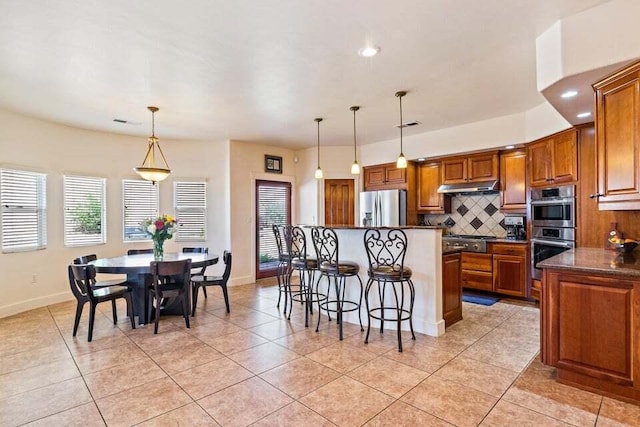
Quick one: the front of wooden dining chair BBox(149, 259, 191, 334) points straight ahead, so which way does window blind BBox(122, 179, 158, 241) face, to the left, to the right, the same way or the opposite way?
the opposite way

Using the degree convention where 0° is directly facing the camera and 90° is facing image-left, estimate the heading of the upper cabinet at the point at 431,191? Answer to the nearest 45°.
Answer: approximately 45°

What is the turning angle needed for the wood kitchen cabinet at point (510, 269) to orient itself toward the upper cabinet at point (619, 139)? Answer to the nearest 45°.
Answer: approximately 45° to its left

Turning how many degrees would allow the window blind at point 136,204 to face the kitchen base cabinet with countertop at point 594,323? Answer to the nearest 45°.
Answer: approximately 45° to its left

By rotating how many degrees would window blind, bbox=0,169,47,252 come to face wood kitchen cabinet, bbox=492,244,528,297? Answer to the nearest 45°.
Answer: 0° — it already faces it

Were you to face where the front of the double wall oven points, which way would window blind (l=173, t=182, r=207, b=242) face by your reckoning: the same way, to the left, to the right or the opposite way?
to the left

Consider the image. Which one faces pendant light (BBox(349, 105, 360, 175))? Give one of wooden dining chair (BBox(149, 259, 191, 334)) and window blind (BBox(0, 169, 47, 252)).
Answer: the window blind

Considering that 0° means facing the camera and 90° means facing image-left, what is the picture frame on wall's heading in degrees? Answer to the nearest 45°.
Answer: approximately 0°
